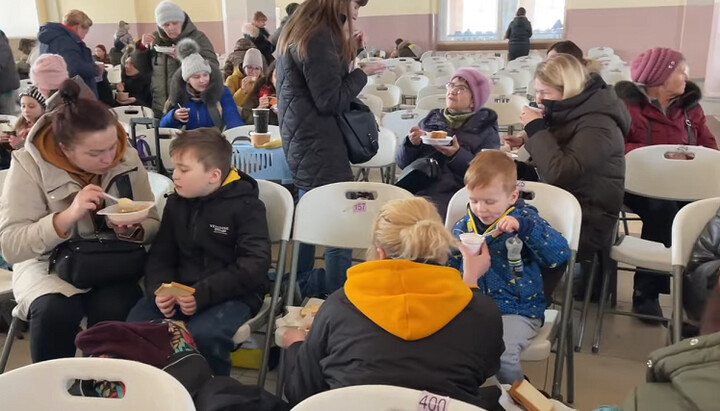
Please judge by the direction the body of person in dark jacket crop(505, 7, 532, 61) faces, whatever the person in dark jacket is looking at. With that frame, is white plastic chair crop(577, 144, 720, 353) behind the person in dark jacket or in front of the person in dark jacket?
behind

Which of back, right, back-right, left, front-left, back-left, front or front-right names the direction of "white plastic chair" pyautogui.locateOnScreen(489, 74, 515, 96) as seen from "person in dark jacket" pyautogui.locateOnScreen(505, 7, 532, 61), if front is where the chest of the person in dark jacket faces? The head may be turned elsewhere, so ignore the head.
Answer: back

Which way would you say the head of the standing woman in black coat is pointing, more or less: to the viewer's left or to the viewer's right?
to the viewer's right

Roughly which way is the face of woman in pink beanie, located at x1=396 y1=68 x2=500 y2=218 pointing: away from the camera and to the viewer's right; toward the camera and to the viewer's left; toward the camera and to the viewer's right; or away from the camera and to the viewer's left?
toward the camera and to the viewer's left

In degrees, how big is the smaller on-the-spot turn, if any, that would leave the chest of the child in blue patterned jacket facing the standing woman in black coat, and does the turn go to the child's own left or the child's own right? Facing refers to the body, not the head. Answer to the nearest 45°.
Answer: approximately 90° to the child's own right

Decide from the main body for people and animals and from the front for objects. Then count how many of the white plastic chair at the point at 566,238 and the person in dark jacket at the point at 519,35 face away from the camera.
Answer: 1

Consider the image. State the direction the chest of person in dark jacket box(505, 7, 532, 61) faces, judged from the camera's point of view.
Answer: away from the camera

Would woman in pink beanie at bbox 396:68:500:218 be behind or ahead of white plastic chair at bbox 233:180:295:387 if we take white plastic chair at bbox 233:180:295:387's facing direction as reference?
behind

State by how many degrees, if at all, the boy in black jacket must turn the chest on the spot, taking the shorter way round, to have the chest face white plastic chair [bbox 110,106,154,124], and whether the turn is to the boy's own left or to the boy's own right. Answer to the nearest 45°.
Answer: approximately 135° to the boy's own right

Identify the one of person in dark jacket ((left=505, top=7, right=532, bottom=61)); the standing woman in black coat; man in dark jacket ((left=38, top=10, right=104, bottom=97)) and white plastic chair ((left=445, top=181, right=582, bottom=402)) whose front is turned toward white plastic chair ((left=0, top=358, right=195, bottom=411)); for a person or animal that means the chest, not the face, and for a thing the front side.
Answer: white plastic chair ((left=445, top=181, right=582, bottom=402))

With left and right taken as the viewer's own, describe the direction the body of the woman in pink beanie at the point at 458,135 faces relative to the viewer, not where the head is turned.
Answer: facing the viewer and to the left of the viewer
